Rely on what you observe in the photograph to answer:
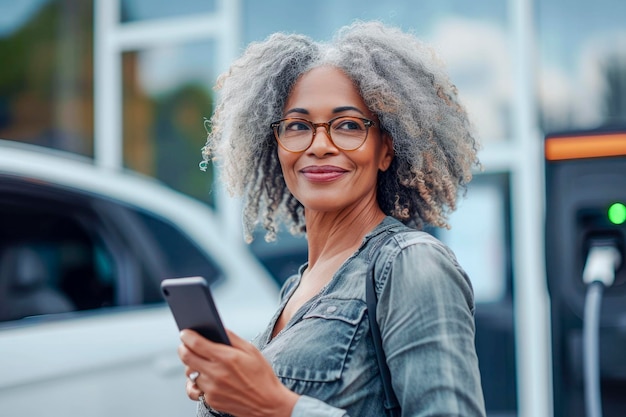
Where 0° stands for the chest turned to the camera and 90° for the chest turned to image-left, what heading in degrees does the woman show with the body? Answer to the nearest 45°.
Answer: approximately 45°

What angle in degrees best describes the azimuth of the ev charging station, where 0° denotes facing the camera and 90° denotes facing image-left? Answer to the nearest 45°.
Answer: approximately 0°

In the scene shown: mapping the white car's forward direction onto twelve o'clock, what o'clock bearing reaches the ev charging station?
The ev charging station is roughly at 7 o'clock from the white car.

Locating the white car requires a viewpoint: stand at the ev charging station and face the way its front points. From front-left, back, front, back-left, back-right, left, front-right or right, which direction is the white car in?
right

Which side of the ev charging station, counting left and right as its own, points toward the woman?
front

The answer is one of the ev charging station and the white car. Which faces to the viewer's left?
the white car

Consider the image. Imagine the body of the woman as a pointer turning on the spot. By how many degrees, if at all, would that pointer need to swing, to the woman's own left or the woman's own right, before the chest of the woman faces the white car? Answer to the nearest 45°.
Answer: approximately 90° to the woman's own right

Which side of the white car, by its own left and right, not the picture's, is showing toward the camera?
left

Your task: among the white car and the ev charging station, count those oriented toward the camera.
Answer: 1

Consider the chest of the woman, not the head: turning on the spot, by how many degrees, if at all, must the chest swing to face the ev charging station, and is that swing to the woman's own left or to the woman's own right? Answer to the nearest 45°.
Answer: approximately 180°

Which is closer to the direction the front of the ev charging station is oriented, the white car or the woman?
the woman
